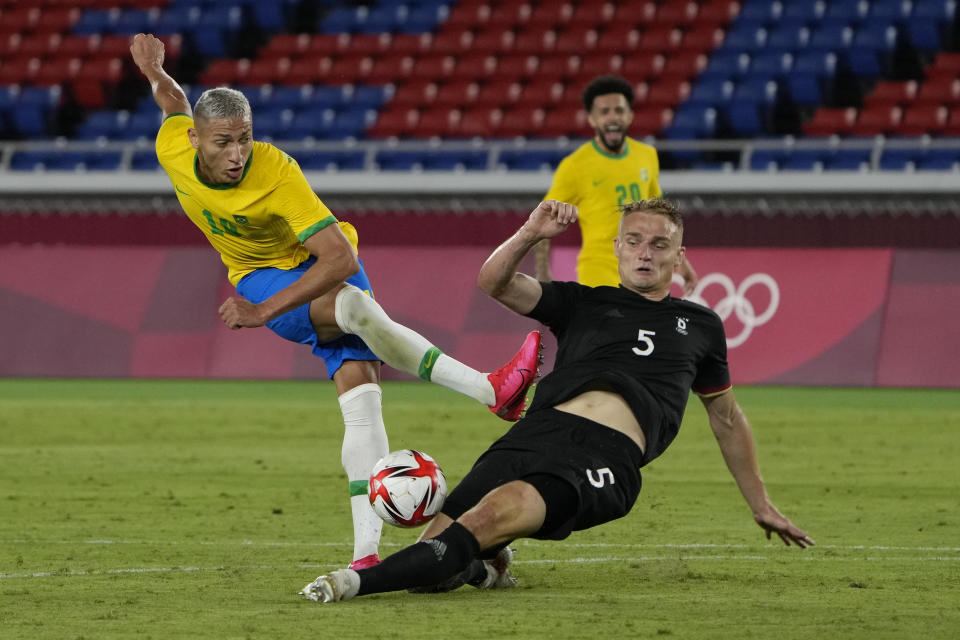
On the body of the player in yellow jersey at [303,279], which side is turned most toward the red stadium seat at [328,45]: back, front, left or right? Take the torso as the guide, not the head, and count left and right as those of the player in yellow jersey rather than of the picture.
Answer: back

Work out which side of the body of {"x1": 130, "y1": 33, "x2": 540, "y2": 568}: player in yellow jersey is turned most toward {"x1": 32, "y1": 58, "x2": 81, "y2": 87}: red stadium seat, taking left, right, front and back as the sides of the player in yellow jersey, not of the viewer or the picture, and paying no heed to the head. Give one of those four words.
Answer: back

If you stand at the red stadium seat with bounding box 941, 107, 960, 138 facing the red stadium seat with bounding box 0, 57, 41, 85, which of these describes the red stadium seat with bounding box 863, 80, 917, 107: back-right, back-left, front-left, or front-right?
front-right

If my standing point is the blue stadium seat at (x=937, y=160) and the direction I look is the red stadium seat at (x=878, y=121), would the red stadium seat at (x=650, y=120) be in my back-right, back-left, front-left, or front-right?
front-left

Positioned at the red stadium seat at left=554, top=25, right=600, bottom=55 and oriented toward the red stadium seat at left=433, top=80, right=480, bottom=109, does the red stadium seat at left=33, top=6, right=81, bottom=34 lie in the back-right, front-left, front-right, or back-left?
front-right

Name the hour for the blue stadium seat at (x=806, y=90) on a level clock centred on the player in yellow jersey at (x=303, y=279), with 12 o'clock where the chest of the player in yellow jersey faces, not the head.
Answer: The blue stadium seat is roughly at 7 o'clock from the player in yellow jersey.

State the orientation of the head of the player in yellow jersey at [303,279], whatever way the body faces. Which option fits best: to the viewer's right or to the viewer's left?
to the viewer's right

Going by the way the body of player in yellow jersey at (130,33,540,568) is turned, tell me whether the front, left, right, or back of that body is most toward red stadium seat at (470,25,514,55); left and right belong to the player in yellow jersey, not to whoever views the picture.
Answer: back

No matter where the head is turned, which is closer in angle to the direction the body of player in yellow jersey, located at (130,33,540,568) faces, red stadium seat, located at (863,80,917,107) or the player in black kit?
the player in black kit

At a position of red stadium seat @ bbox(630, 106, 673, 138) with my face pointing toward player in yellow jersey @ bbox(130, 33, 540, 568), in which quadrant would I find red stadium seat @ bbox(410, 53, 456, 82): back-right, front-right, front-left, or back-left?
back-right

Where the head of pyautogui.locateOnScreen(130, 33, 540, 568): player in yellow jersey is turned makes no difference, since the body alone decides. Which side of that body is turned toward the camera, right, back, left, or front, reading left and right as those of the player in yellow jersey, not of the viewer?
front

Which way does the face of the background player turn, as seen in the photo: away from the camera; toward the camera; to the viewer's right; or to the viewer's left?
toward the camera

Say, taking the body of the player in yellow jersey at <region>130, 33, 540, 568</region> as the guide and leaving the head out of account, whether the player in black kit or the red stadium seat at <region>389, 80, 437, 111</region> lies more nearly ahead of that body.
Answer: the player in black kit
